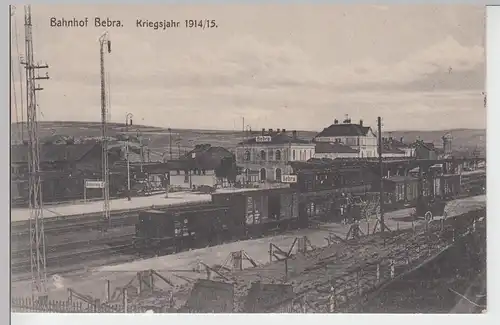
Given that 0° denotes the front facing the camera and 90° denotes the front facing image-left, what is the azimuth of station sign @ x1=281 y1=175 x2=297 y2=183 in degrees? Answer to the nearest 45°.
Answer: approximately 0°
